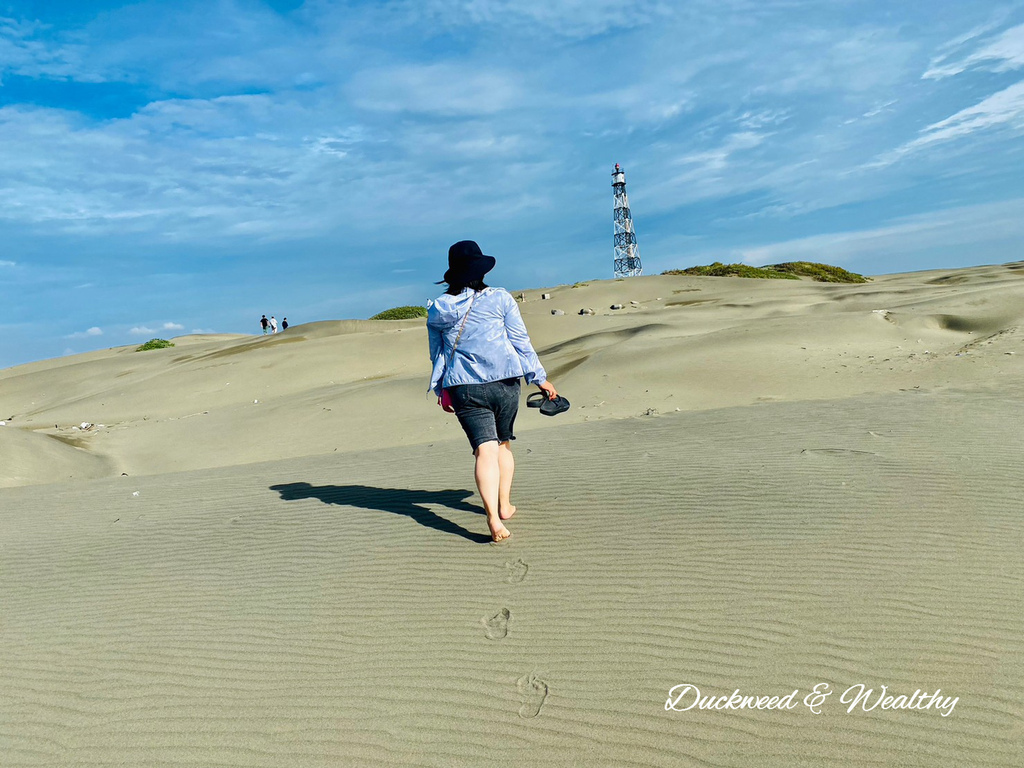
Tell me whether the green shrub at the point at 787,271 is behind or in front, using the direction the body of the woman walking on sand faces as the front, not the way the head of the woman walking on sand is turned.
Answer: in front

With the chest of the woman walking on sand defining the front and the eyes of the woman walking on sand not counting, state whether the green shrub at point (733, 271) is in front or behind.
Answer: in front

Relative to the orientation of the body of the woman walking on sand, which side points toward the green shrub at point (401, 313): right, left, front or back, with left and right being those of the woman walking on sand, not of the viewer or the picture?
front

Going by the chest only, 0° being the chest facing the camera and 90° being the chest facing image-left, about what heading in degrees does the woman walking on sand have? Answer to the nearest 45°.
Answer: approximately 180°

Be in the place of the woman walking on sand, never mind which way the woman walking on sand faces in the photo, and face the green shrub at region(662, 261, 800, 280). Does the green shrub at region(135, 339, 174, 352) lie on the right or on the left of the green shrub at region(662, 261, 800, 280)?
left

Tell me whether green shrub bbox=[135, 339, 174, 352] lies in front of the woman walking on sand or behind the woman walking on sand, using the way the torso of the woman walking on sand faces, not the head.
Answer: in front
